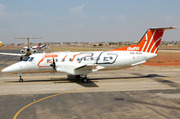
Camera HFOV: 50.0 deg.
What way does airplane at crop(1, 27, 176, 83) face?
to the viewer's left
